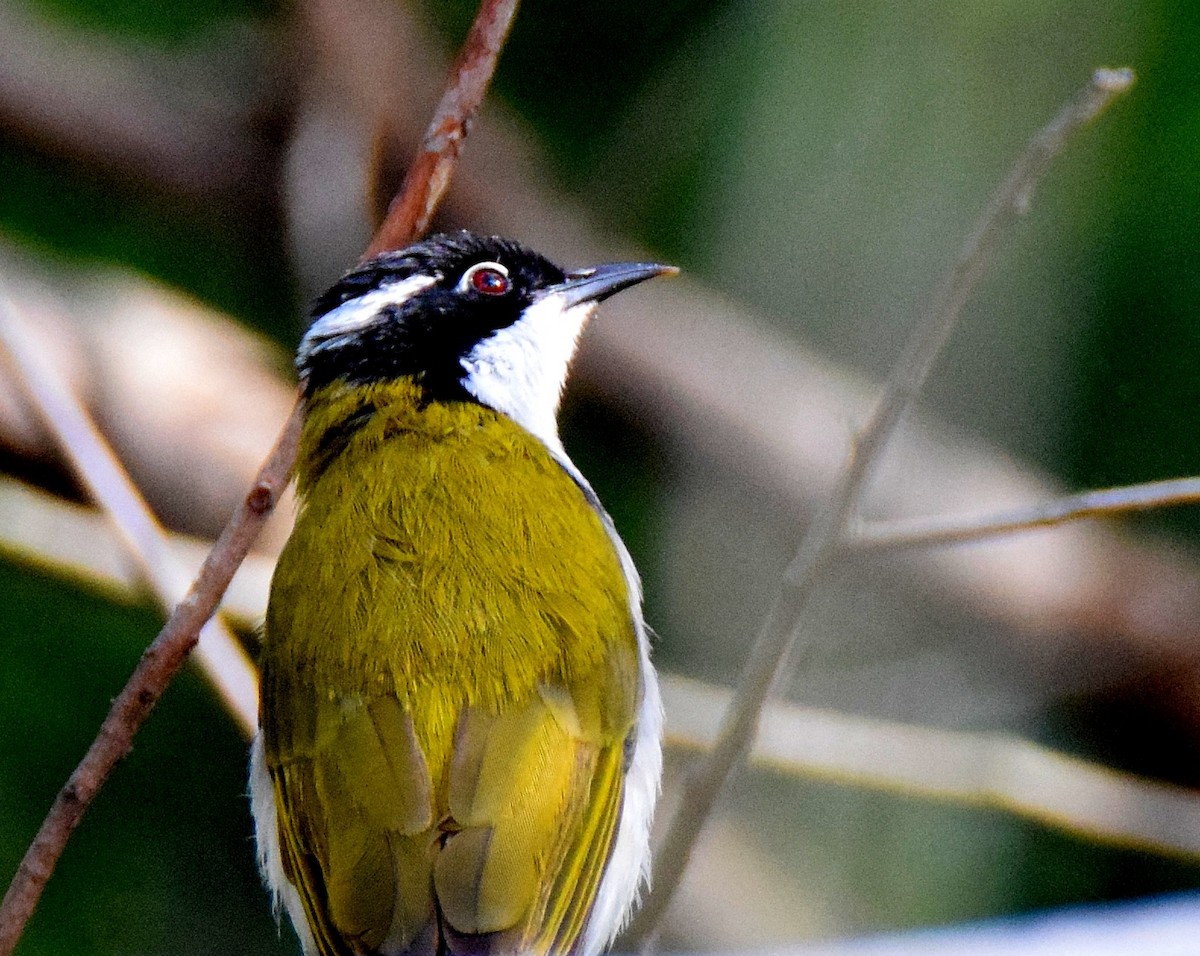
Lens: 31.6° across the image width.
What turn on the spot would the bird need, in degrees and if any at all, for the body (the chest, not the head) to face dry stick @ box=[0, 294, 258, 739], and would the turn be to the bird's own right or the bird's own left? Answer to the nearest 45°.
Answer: approximately 90° to the bird's own left

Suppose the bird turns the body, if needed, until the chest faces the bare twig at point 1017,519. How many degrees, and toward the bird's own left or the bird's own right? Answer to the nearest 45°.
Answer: approximately 45° to the bird's own right

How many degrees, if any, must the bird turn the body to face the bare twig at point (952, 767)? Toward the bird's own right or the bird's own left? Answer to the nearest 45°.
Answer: approximately 45° to the bird's own right

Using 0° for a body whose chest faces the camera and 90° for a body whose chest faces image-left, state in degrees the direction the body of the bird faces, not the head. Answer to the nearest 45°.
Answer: approximately 180°
